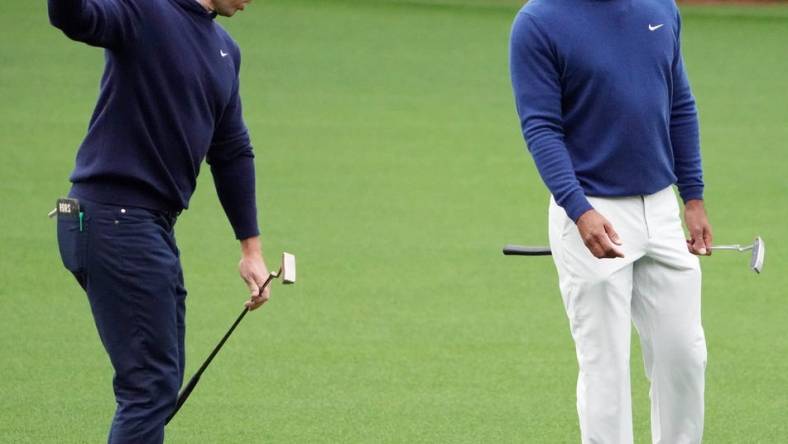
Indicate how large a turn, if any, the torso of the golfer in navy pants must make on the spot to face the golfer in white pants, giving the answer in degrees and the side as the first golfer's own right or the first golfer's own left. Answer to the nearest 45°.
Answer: approximately 45° to the first golfer's own left

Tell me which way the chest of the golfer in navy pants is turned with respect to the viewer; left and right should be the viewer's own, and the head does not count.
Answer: facing the viewer and to the right of the viewer
